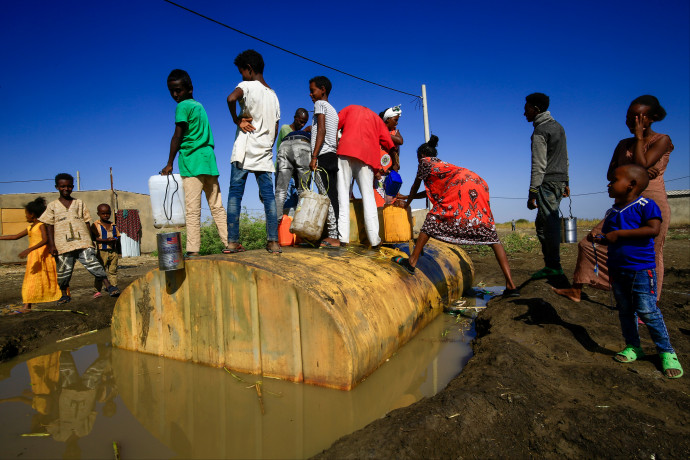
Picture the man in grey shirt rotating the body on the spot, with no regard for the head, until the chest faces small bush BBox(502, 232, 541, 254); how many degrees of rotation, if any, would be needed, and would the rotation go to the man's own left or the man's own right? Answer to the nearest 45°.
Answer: approximately 45° to the man's own right

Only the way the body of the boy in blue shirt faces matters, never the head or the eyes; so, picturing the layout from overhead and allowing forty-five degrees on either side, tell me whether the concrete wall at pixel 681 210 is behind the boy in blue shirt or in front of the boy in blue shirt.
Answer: behind

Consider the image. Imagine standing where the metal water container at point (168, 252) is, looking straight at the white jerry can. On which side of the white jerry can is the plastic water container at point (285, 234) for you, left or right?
right

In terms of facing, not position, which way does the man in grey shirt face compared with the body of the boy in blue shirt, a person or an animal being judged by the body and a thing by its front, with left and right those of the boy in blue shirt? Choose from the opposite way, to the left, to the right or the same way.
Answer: to the right

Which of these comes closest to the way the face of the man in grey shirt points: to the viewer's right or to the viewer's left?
to the viewer's left

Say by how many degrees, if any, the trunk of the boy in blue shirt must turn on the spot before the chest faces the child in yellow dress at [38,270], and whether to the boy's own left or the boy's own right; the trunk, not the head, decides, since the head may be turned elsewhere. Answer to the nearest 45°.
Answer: approximately 45° to the boy's own right

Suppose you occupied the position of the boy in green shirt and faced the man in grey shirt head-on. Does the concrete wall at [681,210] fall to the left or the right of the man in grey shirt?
left
